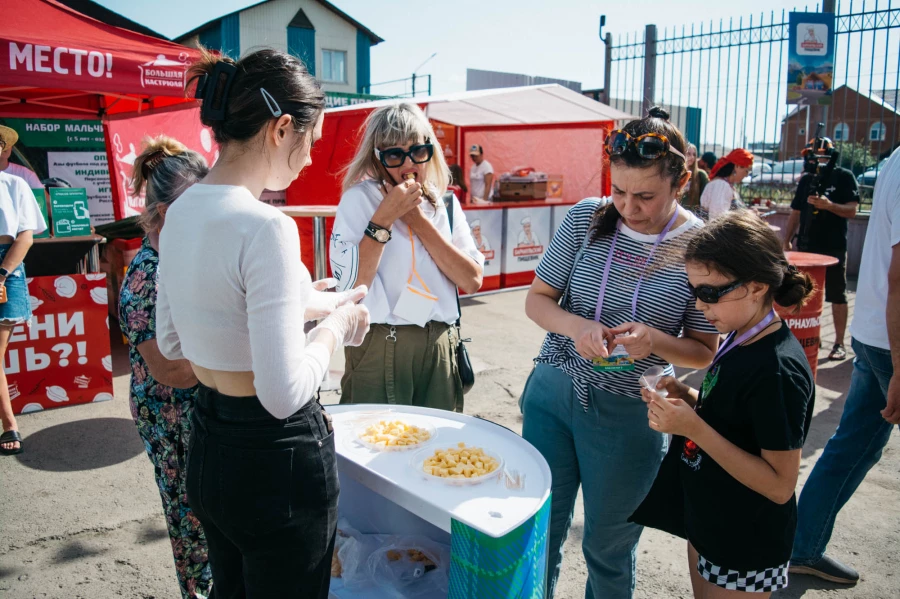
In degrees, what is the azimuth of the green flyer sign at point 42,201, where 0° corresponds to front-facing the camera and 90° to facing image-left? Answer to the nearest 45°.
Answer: approximately 0°

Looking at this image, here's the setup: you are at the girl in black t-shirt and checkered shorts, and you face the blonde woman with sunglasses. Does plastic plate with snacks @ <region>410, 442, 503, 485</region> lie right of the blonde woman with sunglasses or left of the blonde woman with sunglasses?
left

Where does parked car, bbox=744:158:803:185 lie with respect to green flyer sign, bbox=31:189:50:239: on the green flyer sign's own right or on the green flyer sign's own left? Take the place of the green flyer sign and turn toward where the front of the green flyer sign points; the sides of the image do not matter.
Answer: on the green flyer sign's own left

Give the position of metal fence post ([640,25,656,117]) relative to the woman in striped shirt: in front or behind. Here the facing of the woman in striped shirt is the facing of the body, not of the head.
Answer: behind

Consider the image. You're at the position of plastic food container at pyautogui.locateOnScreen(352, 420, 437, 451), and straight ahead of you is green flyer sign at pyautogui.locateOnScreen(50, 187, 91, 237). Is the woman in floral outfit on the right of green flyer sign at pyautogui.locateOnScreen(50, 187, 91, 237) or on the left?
left

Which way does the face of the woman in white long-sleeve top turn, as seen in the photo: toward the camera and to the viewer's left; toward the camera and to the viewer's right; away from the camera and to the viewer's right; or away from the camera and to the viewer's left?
away from the camera and to the viewer's right

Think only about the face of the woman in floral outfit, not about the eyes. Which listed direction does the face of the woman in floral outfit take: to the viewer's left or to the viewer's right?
to the viewer's right
